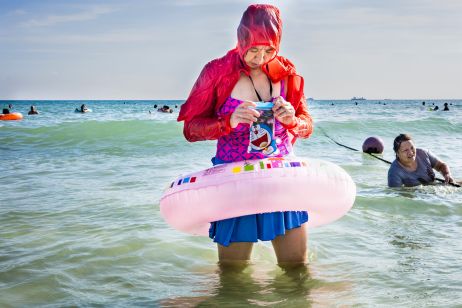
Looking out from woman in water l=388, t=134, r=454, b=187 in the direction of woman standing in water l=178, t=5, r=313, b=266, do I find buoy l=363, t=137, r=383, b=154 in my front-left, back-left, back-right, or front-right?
back-right

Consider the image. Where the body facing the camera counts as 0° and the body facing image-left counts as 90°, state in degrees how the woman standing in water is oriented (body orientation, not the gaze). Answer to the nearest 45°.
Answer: approximately 0°

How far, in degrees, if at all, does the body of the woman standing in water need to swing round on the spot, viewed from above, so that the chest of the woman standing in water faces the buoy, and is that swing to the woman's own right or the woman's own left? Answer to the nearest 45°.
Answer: approximately 180°

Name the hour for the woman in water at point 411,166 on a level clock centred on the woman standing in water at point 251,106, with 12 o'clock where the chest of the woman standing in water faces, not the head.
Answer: The woman in water is roughly at 7 o'clock from the woman standing in water.
